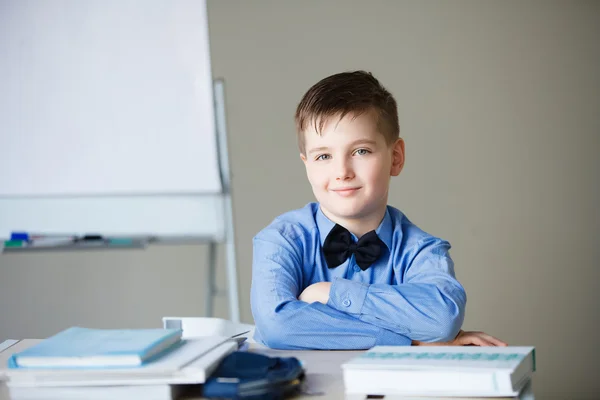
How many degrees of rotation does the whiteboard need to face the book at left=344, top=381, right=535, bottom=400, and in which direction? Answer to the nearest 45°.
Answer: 0° — it already faces it

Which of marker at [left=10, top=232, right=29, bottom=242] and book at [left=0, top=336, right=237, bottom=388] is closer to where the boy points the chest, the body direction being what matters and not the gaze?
the book

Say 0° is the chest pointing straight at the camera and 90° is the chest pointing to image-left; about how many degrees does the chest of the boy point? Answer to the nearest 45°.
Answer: approximately 0°

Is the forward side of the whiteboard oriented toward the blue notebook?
yes

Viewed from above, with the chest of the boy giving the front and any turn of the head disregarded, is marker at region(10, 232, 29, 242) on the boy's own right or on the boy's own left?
on the boy's own right

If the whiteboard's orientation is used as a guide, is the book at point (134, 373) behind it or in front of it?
in front

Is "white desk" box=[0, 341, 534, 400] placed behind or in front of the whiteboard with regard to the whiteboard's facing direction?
in front

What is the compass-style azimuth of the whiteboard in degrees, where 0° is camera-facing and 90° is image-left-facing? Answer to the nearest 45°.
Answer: approximately 0°
